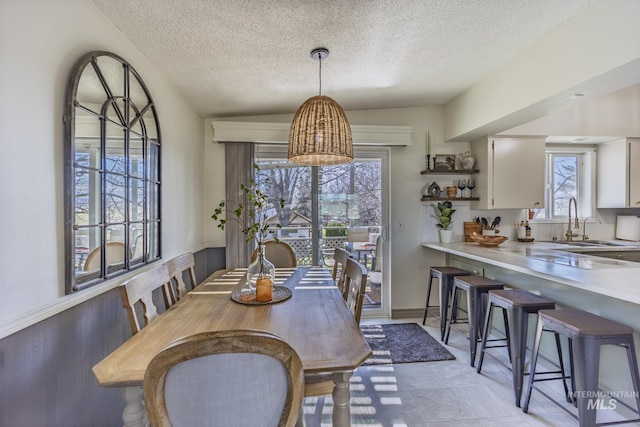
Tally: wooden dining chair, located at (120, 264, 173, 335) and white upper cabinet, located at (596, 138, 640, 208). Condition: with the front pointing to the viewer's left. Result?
0

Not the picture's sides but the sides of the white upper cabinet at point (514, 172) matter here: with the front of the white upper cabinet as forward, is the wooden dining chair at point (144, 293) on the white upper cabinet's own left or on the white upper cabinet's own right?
on the white upper cabinet's own right

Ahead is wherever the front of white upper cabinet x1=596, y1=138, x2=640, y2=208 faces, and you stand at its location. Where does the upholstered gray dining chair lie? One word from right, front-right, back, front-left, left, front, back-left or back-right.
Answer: front-right

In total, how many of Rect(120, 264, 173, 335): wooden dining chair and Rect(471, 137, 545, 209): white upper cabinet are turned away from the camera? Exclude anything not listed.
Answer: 0

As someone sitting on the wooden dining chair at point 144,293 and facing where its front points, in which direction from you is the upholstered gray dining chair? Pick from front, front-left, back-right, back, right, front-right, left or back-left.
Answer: front-right

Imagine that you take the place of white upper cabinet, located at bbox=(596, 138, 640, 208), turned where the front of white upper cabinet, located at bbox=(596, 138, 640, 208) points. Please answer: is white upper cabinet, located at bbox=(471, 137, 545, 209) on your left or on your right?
on your right

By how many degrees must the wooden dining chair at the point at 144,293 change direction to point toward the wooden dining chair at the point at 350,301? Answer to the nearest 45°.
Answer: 0° — it already faces it

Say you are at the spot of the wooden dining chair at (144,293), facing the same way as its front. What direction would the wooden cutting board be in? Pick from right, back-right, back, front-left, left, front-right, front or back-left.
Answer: front-left

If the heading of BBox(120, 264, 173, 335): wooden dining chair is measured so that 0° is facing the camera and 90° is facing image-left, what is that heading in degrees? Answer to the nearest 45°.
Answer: approximately 315°

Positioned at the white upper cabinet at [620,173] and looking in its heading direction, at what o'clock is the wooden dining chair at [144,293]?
The wooden dining chair is roughly at 2 o'clock from the white upper cabinet.

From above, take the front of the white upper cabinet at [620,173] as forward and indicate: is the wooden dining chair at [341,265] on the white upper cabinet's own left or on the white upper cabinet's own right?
on the white upper cabinet's own right

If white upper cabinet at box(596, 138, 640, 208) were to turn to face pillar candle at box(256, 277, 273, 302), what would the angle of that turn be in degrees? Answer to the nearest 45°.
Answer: approximately 45° to its right

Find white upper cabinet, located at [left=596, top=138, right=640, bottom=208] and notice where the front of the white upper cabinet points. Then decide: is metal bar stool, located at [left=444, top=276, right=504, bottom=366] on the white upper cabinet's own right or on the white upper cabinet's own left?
on the white upper cabinet's own right

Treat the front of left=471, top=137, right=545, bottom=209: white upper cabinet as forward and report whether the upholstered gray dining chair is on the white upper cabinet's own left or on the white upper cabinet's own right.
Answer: on the white upper cabinet's own right

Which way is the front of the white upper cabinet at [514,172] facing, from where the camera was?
facing the viewer and to the right of the viewer

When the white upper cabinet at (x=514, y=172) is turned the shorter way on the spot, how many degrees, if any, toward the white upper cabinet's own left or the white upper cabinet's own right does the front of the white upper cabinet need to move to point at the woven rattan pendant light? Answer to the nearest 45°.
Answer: approximately 90° to the white upper cabinet's own right

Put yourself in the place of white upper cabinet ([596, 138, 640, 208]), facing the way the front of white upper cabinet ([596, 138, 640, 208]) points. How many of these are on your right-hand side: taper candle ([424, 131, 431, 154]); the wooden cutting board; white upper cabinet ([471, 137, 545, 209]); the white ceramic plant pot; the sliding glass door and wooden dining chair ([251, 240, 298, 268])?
6
